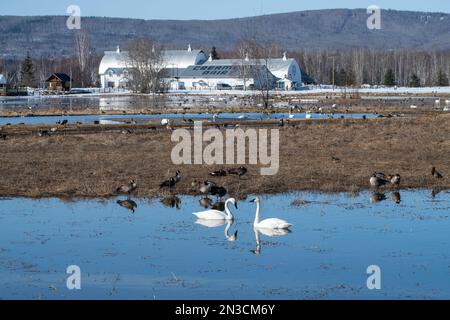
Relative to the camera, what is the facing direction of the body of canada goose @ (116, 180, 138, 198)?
to the viewer's right

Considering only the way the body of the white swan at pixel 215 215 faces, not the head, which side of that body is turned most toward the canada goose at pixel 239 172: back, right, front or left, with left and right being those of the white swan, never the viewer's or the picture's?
left

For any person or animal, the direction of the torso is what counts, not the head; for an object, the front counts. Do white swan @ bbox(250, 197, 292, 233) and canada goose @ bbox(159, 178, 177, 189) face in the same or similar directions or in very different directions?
very different directions

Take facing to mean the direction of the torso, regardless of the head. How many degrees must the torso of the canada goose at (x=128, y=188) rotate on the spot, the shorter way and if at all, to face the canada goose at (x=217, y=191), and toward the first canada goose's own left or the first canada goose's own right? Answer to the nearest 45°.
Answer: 0° — it already faces it

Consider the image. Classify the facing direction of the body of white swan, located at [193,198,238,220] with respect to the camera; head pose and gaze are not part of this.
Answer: to the viewer's right

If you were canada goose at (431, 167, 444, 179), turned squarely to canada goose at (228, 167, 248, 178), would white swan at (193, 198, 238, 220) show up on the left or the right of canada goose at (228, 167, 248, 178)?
left

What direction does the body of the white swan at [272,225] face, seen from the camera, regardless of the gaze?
to the viewer's left

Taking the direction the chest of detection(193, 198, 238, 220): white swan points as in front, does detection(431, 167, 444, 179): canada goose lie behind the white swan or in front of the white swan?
in front

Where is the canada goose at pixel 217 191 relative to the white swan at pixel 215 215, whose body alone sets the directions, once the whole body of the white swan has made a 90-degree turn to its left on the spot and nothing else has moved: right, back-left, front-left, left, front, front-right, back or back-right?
front

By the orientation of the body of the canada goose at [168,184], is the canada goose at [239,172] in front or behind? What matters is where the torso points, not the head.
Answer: in front
